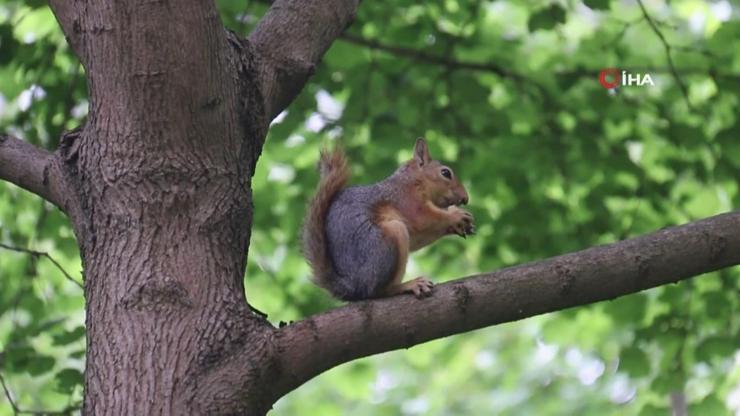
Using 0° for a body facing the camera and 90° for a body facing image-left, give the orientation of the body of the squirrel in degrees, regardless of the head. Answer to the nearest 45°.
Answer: approximately 270°

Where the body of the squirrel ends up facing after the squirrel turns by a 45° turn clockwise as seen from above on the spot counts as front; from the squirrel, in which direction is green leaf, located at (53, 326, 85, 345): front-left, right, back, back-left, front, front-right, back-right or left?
back

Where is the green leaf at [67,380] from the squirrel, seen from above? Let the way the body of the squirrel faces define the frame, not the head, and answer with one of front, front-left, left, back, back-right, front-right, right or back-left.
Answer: back-left

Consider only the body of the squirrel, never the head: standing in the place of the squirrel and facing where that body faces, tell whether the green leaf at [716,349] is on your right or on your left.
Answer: on your left
